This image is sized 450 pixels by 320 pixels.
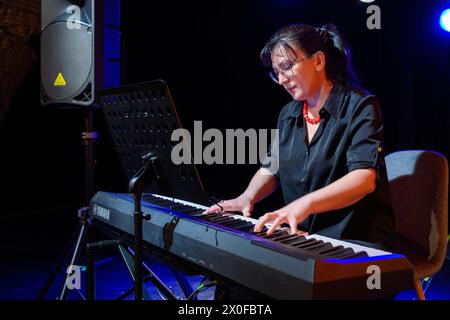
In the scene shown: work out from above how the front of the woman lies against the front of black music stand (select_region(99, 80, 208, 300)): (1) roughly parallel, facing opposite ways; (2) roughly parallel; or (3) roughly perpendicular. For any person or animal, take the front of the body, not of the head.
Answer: roughly parallel, facing opposite ways

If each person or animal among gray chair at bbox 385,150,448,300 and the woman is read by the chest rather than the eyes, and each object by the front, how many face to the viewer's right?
0

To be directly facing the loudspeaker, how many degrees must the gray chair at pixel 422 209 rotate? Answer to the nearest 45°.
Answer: approximately 45° to its right

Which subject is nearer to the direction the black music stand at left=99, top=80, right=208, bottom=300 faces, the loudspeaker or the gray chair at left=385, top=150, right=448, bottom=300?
the gray chair

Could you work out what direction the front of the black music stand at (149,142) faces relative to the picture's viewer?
facing away from the viewer and to the right of the viewer

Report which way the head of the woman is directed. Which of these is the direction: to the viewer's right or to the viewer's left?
to the viewer's left

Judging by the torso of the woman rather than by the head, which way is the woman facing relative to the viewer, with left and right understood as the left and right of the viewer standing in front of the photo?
facing the viewer and to the left of the viewer

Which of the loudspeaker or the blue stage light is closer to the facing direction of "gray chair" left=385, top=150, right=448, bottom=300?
the loudspeaker

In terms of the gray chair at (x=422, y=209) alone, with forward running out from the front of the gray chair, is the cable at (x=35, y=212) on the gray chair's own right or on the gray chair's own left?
on the gray chair's own right

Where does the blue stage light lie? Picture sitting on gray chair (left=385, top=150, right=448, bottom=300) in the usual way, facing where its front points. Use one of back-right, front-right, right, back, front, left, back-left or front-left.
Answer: back-right
